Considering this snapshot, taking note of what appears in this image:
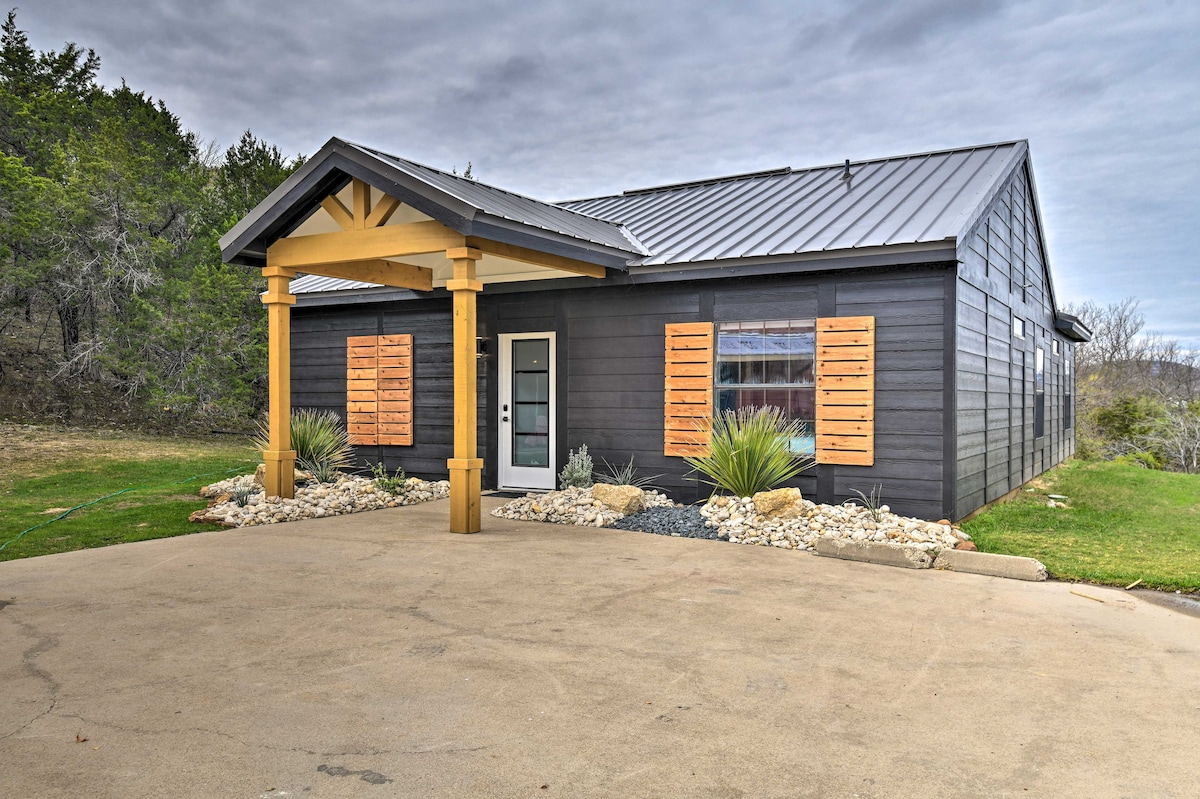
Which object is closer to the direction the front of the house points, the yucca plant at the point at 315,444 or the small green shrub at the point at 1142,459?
the yucca plant

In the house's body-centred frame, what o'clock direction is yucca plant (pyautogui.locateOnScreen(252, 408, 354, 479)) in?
The yucca plant is roughly at 2 o'clock from the house.

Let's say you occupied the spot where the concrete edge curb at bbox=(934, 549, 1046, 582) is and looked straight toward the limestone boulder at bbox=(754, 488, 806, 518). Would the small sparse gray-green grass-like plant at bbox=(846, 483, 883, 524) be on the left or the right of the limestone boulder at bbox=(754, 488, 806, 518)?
right

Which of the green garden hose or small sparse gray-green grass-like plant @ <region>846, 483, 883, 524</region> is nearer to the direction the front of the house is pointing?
the green garden hose

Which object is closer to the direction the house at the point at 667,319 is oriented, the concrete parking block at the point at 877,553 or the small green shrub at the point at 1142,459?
the concrete parking block

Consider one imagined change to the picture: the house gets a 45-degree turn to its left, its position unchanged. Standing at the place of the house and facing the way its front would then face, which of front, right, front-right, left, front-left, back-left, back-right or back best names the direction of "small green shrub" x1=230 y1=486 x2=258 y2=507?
right

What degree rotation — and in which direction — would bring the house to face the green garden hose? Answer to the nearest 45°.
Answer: approximately 45° to its right

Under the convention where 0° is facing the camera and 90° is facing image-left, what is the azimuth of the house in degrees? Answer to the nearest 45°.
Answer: approximately 45°
